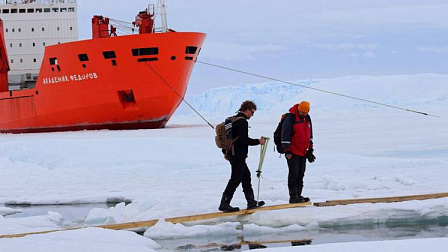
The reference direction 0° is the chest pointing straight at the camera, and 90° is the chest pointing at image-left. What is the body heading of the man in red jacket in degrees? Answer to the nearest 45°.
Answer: approximately 315°

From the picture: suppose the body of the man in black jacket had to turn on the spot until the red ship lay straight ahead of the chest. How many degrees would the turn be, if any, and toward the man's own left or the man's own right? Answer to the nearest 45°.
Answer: approximately 90° to the man's own left

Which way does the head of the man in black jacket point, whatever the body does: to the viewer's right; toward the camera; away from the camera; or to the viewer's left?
to the viewer's right

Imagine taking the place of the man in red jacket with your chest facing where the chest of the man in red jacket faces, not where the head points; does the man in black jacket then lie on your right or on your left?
on your right

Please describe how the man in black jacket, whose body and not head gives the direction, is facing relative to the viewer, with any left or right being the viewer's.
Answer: facing to the right of the viewer

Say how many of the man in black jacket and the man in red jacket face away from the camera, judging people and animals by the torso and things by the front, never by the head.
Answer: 0

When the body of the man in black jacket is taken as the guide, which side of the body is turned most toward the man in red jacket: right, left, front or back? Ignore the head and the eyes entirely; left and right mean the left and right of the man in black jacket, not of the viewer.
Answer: front
